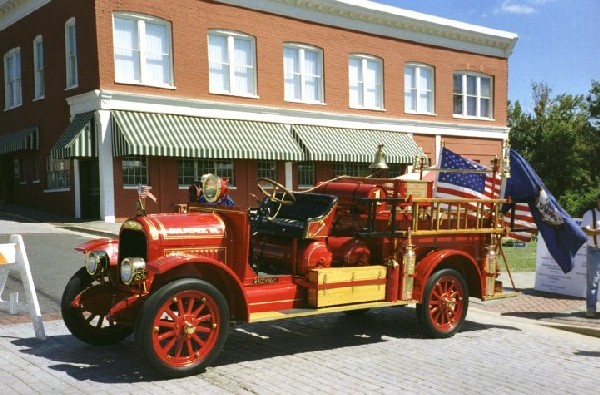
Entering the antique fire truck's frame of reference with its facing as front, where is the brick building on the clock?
The brick building is roughly at 4 o'clock from the antique fire truck.

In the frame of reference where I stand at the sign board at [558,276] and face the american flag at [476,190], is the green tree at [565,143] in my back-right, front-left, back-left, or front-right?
back-right

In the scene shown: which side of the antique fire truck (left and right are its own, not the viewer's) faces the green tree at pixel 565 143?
back

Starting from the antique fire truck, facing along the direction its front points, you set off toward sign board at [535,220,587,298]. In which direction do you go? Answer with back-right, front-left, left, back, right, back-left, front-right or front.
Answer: back

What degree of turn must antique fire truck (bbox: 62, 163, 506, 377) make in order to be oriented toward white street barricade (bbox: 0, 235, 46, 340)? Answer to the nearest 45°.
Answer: approximately 45° to its right

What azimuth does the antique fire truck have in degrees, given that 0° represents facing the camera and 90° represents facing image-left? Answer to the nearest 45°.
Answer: approximately 45°
